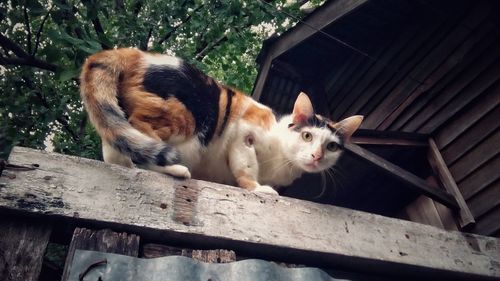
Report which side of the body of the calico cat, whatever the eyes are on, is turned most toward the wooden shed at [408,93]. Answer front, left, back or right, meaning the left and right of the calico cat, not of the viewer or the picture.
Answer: front

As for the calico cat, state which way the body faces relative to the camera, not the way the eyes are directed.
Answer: to the viewer's right
